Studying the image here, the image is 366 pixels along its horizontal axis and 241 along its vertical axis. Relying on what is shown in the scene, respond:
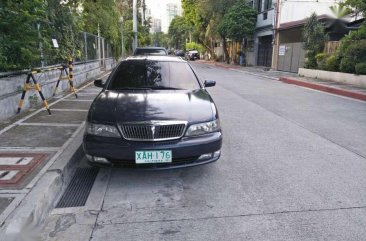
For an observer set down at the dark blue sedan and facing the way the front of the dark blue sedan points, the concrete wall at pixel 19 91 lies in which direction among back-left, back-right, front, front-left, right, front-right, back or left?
back-right

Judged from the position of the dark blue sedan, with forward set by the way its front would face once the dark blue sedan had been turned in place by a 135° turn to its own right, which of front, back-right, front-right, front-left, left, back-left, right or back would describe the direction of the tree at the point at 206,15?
front-right

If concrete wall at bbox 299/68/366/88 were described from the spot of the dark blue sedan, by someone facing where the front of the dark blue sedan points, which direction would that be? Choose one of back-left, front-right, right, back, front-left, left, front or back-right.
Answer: back-left

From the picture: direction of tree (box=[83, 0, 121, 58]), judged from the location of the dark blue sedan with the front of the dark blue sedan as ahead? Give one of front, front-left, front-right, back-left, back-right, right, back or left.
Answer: back

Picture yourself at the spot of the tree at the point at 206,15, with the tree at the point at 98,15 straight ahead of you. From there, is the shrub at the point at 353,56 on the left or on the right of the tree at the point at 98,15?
left

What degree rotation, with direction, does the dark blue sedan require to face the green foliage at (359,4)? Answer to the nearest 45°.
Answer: approximately 135° to its left

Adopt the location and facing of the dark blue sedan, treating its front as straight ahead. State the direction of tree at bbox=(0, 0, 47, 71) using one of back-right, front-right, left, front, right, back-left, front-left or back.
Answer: back-right

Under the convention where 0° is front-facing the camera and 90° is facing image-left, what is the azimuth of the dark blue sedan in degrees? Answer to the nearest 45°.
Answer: approximately 0°

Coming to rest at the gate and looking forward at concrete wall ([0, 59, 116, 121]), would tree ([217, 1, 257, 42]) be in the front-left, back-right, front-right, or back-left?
back-right

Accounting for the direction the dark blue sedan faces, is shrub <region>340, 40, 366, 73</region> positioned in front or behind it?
behind

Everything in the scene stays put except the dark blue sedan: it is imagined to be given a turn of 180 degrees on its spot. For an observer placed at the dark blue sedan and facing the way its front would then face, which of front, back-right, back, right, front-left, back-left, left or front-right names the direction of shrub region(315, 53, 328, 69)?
front-right
